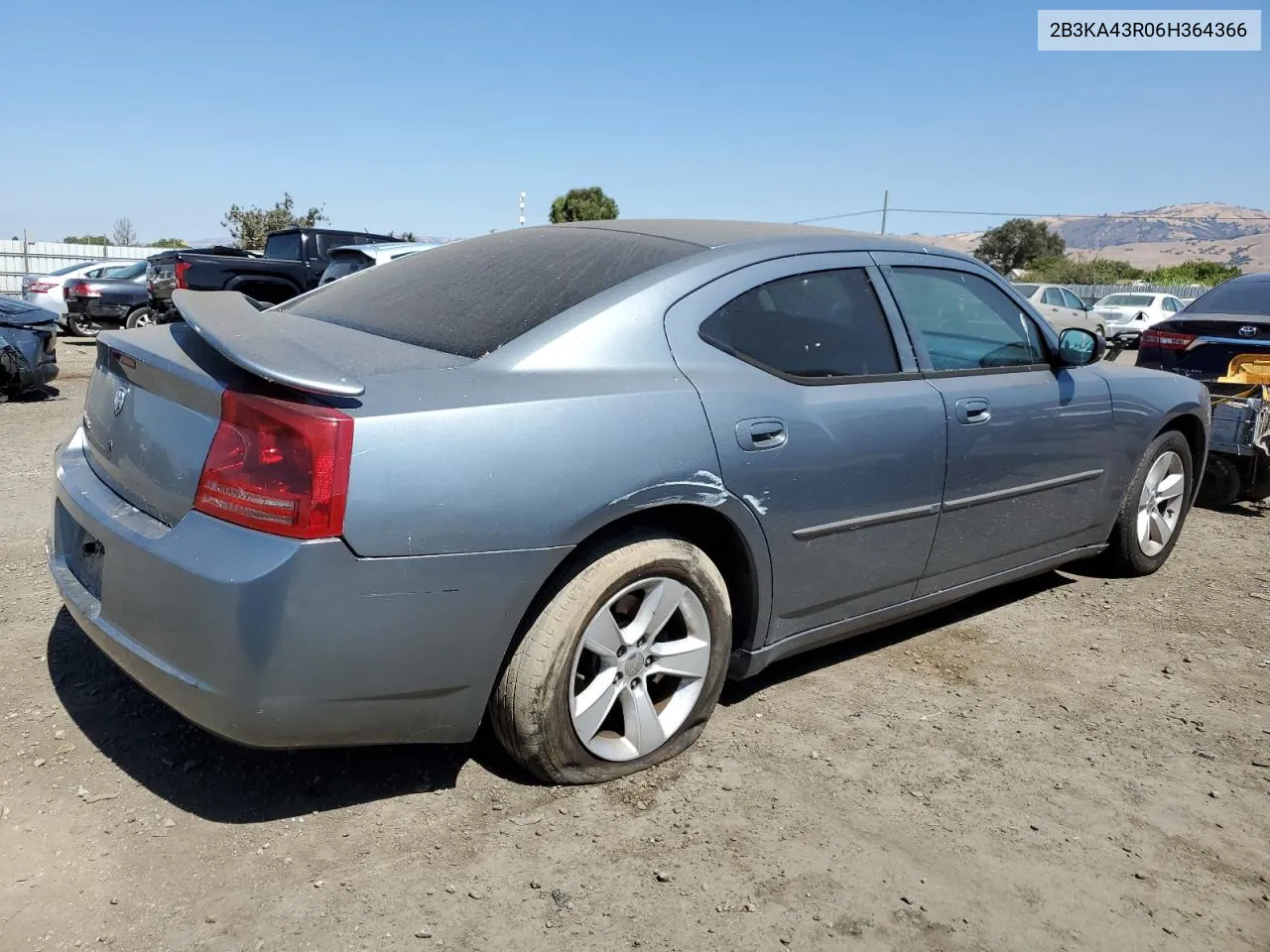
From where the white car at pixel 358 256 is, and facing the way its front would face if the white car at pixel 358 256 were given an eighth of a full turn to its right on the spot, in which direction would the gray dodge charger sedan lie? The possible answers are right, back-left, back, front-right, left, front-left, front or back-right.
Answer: right

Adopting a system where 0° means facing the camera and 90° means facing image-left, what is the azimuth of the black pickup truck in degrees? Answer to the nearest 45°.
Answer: approximately 225°

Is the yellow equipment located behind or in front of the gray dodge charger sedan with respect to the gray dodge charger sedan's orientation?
in front

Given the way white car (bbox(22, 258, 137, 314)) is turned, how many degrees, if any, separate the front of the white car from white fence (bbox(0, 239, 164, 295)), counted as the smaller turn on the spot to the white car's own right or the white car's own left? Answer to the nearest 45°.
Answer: approximately 45° to the white car's own left

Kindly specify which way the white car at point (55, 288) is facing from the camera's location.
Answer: facing away from the viewer and to the right of the viewer

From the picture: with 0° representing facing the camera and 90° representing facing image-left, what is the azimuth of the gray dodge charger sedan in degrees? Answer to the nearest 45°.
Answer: approximately 225°

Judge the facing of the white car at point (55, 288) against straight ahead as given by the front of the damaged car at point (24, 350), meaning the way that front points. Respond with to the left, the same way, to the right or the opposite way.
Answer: the same way

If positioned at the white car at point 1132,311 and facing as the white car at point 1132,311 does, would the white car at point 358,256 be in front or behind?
behind

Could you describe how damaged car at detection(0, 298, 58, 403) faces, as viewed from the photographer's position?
facing the viewer and to the right of the viewer

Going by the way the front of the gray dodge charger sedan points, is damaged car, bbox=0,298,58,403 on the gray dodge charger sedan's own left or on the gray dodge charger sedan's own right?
on the gray dodge charger sedan's own left

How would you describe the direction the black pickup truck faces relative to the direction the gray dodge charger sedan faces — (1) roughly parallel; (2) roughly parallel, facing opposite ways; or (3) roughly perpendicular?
roughly parallel
